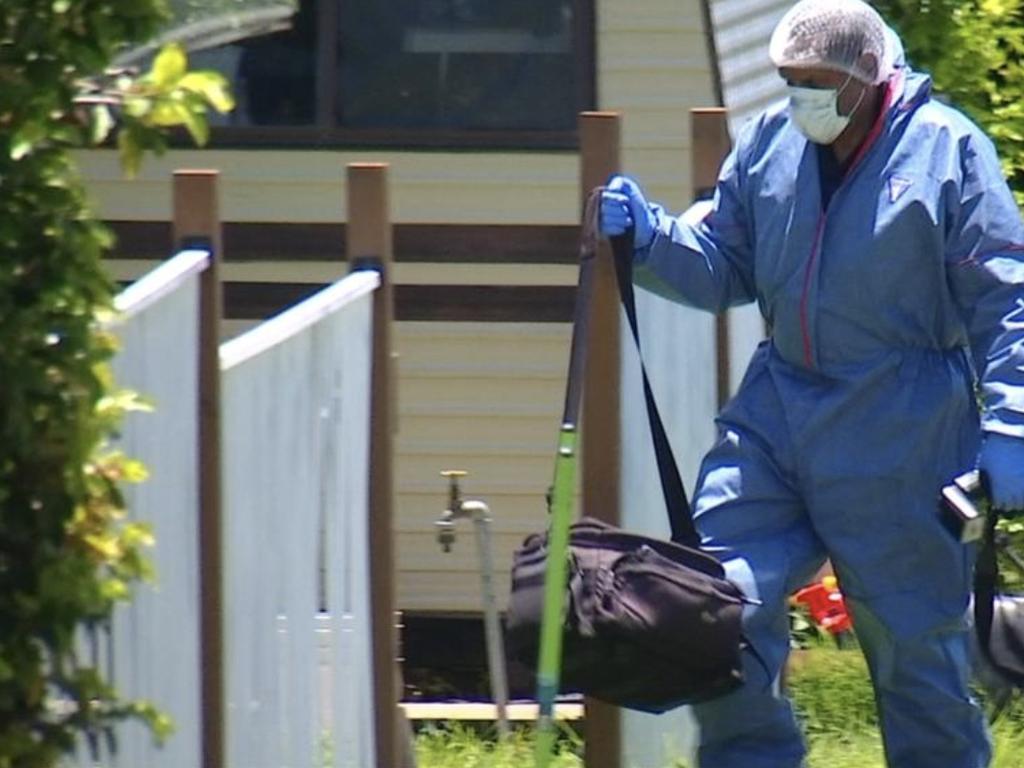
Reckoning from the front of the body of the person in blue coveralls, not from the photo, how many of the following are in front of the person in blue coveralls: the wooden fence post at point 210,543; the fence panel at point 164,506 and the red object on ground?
2

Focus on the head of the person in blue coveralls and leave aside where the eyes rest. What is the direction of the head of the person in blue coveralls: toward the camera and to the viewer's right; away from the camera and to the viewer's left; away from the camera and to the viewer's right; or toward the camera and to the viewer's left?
toward the camera and to the viewer's left

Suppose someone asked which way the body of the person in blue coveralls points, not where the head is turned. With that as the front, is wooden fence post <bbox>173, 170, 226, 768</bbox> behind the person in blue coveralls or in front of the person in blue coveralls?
in front

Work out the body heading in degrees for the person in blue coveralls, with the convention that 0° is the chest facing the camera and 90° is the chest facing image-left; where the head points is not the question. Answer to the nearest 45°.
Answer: approximately 45°

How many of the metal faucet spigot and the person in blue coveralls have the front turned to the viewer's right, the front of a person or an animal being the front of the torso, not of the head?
0

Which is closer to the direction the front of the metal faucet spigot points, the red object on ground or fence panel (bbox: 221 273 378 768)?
the fence panel
